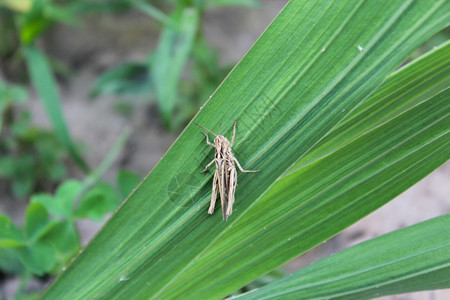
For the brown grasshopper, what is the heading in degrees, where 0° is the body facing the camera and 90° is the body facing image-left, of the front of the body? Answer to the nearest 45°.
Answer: approximately 180°
